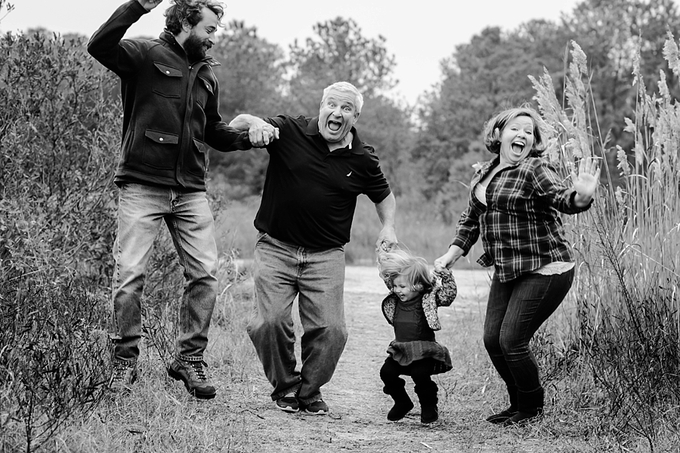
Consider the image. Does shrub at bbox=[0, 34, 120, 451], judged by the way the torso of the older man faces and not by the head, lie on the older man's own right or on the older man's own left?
on the older man's own right

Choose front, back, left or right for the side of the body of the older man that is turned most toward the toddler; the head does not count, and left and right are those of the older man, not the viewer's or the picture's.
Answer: left

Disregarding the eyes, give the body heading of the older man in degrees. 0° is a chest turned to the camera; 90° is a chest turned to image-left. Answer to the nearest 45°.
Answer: approximately 0°
